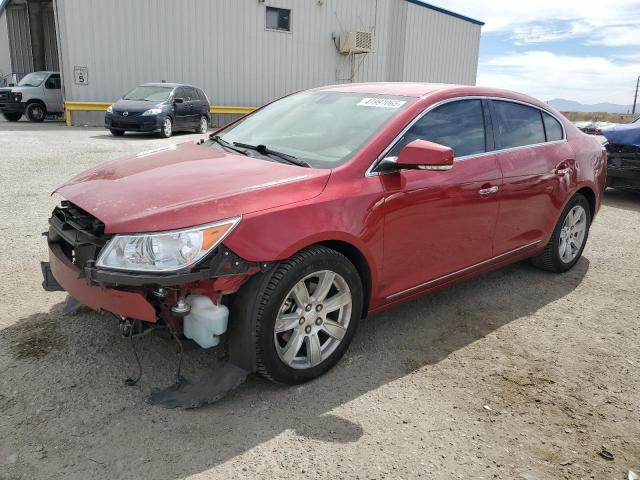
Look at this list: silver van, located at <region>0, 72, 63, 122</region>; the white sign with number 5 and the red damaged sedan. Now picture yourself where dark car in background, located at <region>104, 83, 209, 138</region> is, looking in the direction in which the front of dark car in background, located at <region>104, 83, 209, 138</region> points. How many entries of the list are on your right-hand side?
2

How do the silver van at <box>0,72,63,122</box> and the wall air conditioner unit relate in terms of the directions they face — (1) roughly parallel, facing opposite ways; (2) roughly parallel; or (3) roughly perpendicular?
roughly parallel

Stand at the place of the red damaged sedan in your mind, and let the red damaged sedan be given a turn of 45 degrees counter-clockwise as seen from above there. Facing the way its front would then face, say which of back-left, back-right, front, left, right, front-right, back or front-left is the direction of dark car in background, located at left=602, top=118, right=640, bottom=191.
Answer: back-left

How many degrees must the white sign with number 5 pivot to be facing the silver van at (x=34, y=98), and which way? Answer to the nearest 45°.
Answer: approximately 135° to its right

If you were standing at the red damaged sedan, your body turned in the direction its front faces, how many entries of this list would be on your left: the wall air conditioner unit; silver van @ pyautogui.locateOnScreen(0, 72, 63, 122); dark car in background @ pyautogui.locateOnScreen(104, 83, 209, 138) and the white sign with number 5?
0

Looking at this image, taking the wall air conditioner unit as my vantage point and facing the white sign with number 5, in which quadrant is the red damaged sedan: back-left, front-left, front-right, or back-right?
front-left

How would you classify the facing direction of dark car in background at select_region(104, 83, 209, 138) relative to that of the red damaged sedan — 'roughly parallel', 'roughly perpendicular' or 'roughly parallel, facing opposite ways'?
roughly parallel

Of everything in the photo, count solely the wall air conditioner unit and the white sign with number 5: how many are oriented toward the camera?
2

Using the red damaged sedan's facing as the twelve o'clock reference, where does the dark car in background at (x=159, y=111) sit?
The dark car in background is roughly at 4 o'clock from the red damaged sedan.

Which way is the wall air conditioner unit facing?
toward the camera

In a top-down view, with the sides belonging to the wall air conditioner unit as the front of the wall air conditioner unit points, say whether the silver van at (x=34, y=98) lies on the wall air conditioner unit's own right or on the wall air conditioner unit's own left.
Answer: on the wall air conditioner unit's own right

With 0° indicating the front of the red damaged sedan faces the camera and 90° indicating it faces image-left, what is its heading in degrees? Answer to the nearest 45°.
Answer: approximately 45°

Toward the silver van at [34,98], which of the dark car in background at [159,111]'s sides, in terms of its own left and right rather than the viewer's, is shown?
right

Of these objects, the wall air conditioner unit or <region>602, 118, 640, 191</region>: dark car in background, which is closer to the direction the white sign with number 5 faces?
the dark car in background

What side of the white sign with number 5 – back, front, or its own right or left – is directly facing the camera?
front

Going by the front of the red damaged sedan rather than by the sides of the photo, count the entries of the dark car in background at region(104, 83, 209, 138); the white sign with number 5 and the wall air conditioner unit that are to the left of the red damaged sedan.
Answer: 0

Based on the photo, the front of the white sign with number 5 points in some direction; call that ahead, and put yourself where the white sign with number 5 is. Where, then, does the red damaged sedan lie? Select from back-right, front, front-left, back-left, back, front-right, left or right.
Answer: front

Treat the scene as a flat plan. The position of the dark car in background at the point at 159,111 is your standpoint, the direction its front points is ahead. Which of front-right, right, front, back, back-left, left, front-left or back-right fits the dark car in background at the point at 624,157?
left

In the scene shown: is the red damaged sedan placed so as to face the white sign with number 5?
no
